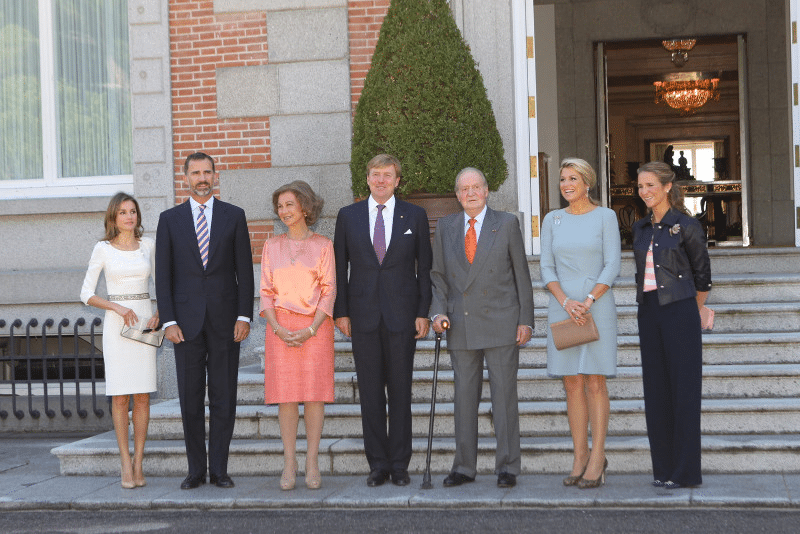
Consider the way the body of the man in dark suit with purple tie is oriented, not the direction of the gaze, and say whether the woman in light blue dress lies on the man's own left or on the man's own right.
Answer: on the man's own left

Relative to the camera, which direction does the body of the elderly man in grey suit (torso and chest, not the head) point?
toward the camera

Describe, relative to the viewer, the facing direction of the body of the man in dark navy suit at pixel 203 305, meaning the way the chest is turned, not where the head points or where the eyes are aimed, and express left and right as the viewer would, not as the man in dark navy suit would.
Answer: facing the viewer

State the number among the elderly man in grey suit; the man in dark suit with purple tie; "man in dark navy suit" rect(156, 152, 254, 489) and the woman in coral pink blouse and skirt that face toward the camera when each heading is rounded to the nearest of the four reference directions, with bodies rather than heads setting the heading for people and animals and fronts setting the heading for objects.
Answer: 4

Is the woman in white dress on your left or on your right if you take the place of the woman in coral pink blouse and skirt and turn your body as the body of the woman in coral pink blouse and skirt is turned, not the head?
on your right

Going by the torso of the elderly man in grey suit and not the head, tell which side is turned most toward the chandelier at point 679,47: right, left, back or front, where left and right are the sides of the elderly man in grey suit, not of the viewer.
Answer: back

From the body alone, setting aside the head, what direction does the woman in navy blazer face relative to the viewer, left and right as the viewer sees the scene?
facing the viewer and to the left of the viewer

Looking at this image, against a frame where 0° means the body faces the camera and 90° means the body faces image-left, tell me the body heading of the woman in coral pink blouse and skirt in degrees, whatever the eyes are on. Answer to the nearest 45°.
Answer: approximately 0°
